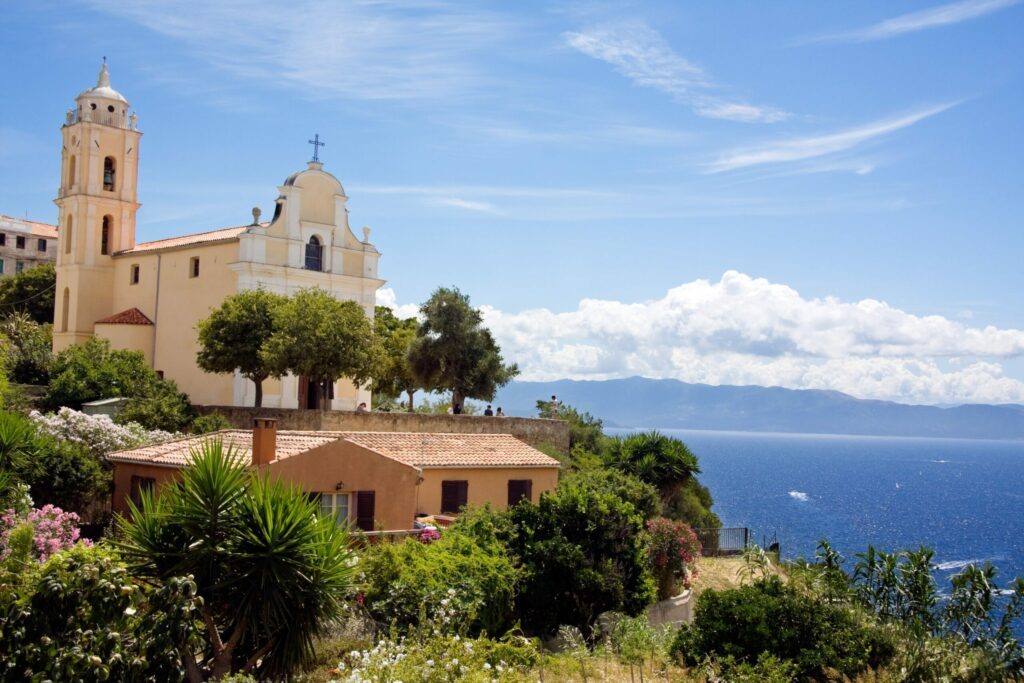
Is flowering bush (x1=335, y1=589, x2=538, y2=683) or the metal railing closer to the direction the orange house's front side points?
the flowering bush

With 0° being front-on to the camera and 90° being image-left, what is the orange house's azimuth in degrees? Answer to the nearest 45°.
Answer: approximately 0°

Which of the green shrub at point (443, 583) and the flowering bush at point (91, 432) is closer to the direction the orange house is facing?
the green shrub

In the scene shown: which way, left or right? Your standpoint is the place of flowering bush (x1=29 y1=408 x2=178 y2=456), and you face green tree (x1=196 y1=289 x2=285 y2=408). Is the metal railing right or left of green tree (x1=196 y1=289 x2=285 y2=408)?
right

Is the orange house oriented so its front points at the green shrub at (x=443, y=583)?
yes

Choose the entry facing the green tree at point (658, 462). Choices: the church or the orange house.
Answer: the church

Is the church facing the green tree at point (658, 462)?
yes

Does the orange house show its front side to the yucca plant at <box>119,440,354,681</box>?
yes

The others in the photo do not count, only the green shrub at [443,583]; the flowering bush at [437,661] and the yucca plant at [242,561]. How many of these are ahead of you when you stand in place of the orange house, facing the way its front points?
3

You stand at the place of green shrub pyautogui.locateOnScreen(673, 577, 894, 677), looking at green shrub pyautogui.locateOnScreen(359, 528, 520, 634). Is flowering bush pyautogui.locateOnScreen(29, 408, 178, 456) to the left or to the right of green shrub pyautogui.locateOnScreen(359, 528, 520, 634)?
right

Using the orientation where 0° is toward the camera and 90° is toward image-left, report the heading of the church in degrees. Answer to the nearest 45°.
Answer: approximately 315°
